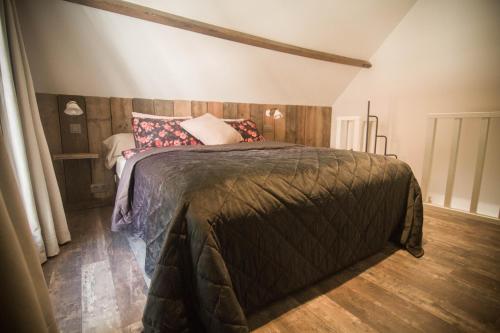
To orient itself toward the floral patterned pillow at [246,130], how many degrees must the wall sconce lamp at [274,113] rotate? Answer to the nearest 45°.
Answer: approximately 45° to its right

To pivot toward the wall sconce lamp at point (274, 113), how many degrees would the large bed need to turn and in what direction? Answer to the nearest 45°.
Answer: approximately 135° to its left

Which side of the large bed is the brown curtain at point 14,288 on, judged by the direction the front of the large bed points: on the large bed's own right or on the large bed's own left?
on the large bed's own right

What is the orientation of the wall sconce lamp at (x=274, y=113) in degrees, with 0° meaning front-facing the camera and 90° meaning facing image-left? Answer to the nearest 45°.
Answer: approximately 315°

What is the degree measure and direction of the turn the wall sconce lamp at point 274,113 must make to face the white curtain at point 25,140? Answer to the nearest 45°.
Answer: approximately 90° to its right

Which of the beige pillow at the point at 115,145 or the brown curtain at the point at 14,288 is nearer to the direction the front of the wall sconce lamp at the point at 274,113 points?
the brown curtain

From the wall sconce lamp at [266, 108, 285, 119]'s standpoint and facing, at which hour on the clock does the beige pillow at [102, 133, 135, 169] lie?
The beige pillow is roughly at 3 o'clock from the wall sconce lamp.

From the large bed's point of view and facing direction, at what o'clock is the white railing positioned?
The white railing is roughly at 9 o'clock from the large bed.

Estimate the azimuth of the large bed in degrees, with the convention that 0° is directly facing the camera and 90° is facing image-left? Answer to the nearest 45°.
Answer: approximately 315°
